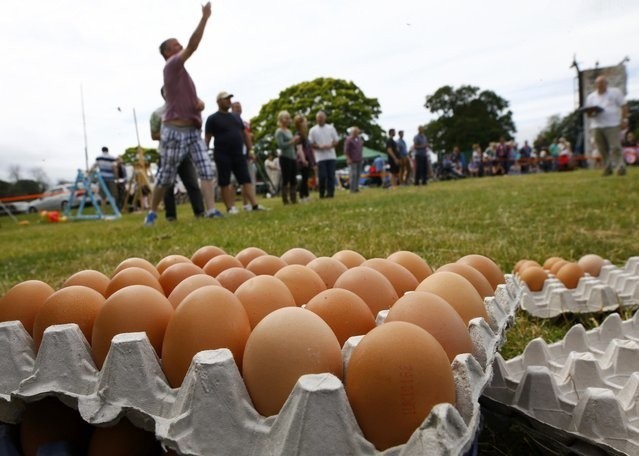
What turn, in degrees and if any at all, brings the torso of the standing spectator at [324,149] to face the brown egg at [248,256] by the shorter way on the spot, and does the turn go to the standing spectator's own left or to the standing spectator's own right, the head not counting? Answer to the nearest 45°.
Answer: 0° — they already face it

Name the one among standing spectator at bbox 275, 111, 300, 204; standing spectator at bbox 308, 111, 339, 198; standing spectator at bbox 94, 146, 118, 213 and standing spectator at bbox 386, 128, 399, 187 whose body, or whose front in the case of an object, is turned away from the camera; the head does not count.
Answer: standing spectator at bbox 94, 146, 118, 213

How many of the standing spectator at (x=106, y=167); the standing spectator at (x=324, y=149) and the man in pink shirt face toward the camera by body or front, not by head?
1

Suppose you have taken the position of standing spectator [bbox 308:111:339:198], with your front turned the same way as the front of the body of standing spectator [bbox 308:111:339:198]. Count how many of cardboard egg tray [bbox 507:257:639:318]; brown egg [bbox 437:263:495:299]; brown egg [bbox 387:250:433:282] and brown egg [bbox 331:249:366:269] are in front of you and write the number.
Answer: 4

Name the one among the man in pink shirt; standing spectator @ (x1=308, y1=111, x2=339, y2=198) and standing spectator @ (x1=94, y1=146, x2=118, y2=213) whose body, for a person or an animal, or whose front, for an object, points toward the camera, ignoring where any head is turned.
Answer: standing spectator @ (x1=308, y1=111, x2=339, y2=198)

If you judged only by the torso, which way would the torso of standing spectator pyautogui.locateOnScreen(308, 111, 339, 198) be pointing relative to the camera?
toward the camera

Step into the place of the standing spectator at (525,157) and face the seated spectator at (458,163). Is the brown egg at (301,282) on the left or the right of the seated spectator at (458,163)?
left

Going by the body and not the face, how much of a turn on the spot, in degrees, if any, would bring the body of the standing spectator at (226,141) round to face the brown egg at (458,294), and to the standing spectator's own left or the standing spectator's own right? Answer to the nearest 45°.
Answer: approximately 45° to the standing spectator's own right
